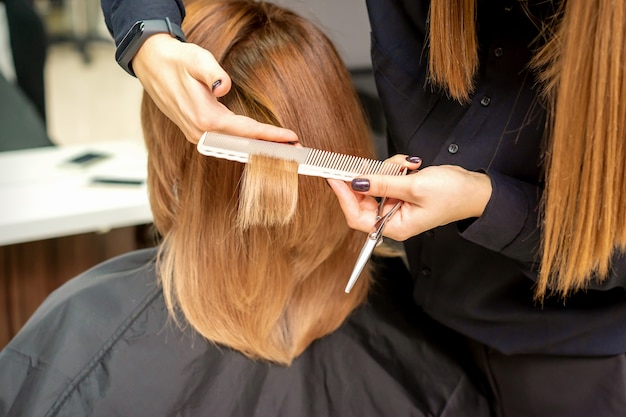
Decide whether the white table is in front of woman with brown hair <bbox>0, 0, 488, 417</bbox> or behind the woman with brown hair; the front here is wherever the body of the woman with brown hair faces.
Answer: in front

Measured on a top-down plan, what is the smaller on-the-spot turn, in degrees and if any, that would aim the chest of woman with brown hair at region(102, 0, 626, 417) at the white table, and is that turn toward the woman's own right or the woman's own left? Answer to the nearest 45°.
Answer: approximately 90° to the woman's own right

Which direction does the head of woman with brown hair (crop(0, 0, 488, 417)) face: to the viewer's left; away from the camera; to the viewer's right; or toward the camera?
away from the camera

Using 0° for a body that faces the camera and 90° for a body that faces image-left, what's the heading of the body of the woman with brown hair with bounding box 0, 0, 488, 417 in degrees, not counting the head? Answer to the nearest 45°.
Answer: approximately 180°
